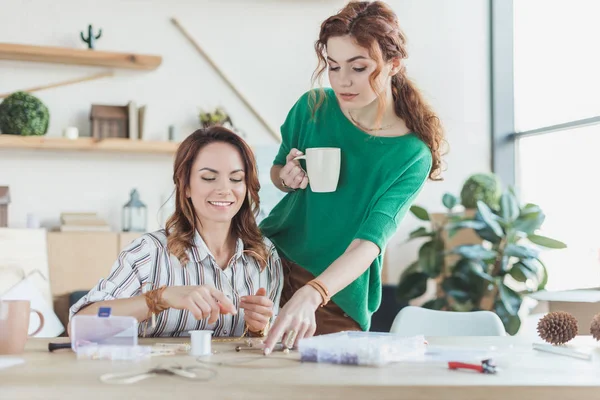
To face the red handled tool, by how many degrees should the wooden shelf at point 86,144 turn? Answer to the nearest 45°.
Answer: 0° — it already faces it

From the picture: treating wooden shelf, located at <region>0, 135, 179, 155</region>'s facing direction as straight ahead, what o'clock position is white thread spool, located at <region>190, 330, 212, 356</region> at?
The white thread spool is roughly at 12 o'clock from the wooden shelf.

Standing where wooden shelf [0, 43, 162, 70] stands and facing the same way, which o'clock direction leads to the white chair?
The white chair is roughly at 11 o'clock from the wooden shelf.

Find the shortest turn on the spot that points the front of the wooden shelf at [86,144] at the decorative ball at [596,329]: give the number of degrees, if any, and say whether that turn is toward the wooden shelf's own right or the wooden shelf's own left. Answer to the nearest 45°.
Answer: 0° — it already faces it

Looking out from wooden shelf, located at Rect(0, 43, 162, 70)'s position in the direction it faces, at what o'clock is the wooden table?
The wooden table is roughly at 12 o'clock from the wooden shelf.

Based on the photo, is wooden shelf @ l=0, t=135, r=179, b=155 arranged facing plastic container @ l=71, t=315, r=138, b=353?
yes

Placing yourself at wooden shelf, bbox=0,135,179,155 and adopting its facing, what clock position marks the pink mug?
The pink mug is roughly at 12 o'clock from the wooden shelf.

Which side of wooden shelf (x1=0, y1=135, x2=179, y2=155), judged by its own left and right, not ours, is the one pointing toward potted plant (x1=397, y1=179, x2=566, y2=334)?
left

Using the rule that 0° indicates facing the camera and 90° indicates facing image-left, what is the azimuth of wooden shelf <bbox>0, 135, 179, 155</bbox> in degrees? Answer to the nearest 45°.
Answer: approximately 0°

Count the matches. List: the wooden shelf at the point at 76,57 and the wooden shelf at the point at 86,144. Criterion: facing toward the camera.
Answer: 2
